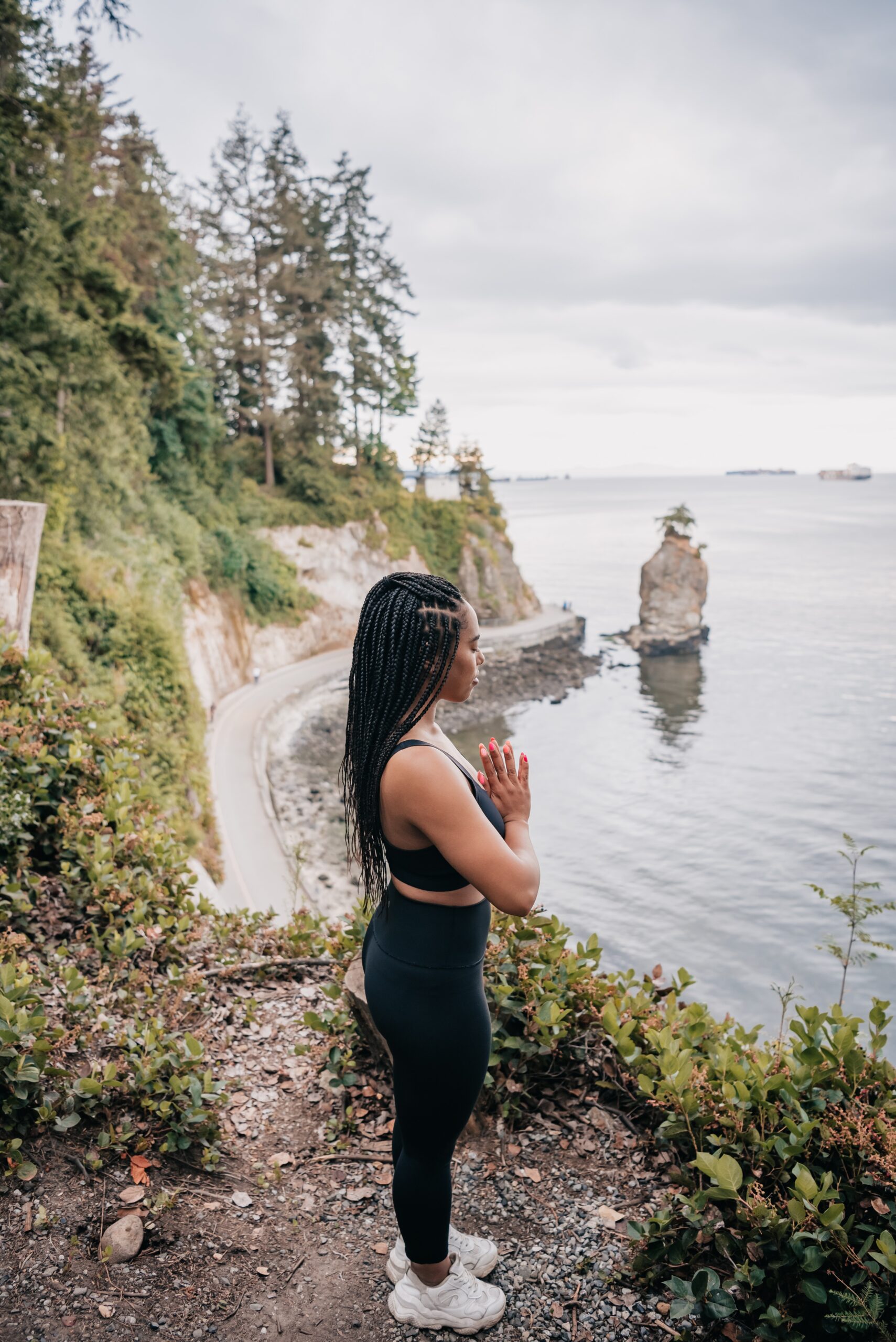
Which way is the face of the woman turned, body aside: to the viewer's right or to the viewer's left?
to the viewer's right

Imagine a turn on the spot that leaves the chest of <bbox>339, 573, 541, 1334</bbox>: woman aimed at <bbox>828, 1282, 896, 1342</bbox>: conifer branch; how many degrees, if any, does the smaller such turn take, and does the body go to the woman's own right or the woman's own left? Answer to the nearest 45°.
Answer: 0° — they already face it

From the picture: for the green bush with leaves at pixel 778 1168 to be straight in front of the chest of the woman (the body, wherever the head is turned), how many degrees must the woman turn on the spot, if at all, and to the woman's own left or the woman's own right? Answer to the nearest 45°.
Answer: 0° — they already face it

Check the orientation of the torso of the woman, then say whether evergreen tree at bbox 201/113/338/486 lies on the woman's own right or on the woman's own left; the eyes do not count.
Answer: on the woman's own left

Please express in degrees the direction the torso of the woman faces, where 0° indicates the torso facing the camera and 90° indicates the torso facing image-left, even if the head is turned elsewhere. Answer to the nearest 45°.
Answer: approximately 270°

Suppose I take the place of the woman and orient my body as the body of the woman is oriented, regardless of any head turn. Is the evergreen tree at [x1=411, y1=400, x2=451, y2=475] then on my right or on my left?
on my left

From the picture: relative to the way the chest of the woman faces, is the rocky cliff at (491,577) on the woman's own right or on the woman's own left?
on the woman's own left

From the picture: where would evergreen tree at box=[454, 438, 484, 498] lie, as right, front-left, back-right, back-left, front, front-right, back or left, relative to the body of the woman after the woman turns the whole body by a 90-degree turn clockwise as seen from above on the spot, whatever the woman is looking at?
back

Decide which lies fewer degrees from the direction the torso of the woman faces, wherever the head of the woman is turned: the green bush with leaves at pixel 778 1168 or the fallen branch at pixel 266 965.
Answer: the green bush with leaves

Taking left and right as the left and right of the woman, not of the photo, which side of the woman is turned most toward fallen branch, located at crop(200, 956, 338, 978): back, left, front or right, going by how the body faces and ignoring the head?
left
